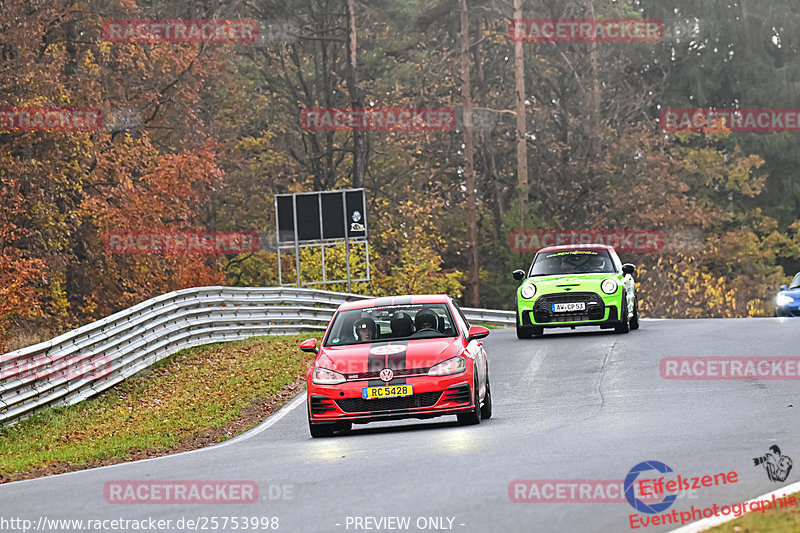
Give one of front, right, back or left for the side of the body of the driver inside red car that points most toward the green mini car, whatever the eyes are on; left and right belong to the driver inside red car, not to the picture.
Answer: back

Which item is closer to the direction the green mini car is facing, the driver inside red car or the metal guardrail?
the driver inside red car

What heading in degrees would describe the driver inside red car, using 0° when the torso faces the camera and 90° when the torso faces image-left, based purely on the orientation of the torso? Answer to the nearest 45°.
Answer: approximately 0°

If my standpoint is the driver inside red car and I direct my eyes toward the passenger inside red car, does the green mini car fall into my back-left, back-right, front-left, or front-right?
back-right

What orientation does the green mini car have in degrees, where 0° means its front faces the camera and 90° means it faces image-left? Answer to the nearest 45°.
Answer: approximately 0°

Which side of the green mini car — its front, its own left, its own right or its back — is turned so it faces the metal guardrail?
right

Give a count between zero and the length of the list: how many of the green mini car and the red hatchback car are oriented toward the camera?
2

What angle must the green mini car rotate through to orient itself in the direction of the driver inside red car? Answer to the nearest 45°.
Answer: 0° — it already faces them

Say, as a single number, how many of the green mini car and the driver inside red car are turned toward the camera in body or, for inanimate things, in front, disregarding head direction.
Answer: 2

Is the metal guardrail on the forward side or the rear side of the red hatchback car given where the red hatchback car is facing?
on the rear side

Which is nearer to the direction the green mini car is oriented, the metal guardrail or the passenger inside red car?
the passenger inside red car
